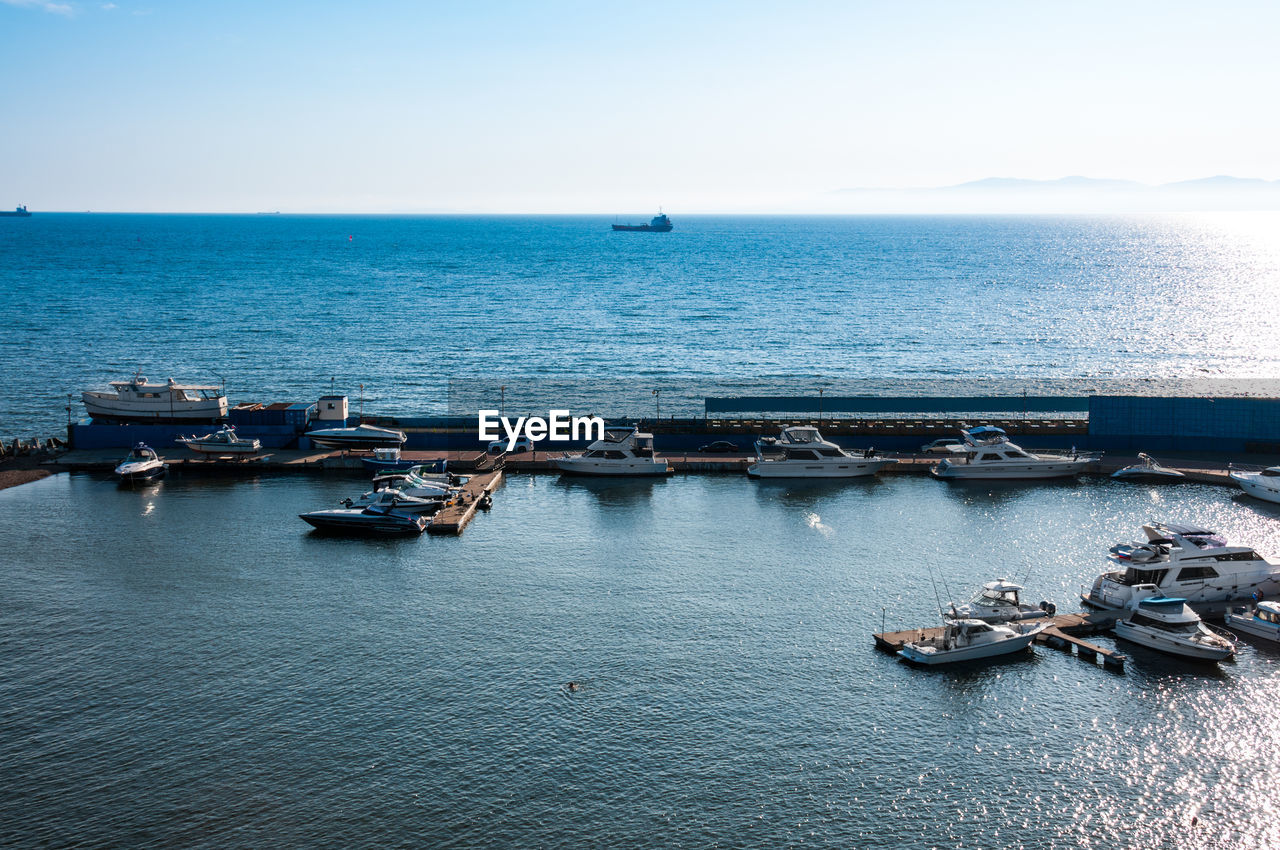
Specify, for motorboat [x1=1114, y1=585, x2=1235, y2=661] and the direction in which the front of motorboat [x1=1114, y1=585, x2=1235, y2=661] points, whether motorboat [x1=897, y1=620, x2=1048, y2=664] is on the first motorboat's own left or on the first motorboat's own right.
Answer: on the first motorboat's own right

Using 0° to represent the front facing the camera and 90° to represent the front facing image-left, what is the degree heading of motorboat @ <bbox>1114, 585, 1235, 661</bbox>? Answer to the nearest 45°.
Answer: approximately 315°

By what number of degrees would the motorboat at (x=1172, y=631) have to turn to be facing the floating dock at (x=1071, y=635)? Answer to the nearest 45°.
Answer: approximately 135° to its right

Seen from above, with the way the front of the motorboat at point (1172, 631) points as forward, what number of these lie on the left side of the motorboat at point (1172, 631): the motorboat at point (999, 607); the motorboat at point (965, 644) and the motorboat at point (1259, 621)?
1

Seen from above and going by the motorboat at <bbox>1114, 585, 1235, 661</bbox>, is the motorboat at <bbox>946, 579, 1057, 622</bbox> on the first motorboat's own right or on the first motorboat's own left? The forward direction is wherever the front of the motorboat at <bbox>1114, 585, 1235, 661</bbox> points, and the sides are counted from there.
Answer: on the first motorboat's own right

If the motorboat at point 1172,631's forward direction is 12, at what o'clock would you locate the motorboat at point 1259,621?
the motorboat at point 1259,621 is roughly at 9 o'clock from the motorboat at point 1172,631.
